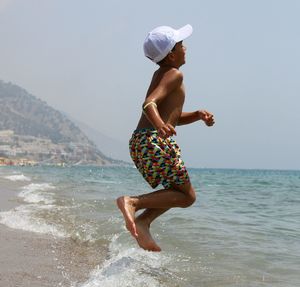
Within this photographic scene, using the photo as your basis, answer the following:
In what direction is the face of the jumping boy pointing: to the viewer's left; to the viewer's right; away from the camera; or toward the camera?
to the viewer's right

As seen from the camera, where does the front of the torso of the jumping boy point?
to the viewer's right
